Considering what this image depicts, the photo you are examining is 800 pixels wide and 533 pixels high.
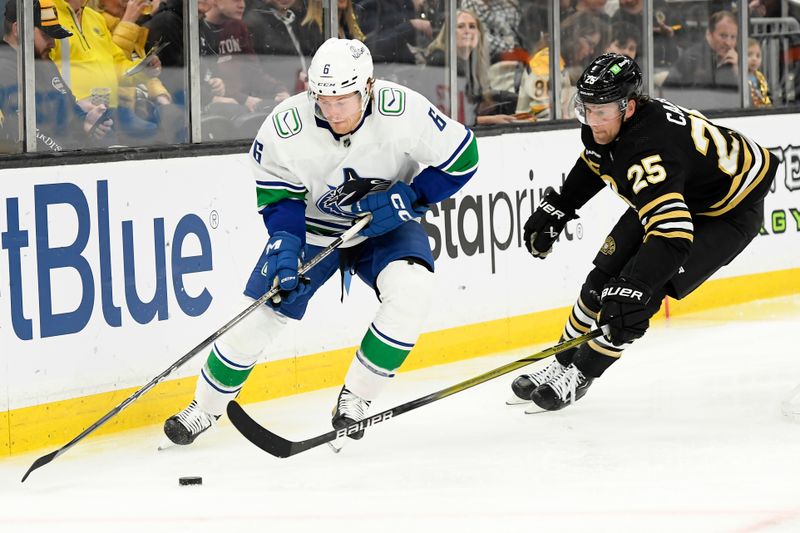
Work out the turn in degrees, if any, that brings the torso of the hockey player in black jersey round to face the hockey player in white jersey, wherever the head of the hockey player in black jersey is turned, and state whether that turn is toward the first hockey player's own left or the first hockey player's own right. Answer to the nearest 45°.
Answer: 0° — they already face them

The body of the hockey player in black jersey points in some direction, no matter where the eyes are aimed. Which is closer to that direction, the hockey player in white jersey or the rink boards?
the hockey player in white jersey

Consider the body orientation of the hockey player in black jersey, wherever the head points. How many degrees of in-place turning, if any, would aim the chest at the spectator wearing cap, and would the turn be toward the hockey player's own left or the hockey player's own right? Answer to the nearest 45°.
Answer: approximately 45° to the hockey player's own right

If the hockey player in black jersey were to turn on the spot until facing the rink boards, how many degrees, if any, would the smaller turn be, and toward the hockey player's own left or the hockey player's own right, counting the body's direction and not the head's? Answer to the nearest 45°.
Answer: approximately 45° to the hockey player's own right

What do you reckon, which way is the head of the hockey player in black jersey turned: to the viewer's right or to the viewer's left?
to the viewer's left
